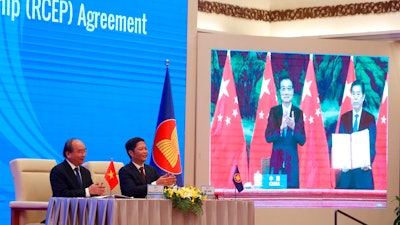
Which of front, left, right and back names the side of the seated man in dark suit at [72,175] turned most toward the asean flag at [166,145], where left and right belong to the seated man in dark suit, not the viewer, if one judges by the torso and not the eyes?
left

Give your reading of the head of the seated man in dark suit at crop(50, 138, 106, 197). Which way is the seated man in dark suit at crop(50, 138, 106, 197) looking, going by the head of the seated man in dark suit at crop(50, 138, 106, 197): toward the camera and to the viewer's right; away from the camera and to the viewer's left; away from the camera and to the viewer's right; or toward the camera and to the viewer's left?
toward the camera and to the viewer's right

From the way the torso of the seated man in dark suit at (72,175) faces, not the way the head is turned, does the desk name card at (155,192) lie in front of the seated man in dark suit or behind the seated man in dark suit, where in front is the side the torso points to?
in front

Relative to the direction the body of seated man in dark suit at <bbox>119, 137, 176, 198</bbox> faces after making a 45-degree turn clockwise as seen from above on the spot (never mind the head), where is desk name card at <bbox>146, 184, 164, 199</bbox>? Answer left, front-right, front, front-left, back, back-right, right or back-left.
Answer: front

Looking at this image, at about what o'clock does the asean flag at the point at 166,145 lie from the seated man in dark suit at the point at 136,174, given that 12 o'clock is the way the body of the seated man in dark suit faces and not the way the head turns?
The asean flag is roughly at 8 o'clock from the seated man in dark suit.

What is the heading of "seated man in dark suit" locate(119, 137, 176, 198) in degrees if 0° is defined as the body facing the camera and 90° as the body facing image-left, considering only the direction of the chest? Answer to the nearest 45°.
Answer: approximately 315°

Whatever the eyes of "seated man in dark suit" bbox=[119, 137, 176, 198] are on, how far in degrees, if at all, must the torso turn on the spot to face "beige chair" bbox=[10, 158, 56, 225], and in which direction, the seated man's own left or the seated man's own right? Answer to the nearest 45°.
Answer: approximately 135° to the seated man's own right

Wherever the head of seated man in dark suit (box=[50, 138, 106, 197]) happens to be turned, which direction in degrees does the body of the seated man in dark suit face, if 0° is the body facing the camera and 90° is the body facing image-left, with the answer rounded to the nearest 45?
approximately 315°

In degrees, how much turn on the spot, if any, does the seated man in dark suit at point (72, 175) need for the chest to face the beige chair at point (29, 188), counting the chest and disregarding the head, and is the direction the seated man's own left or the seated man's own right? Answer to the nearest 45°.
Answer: approximately 135° to the seated man's own right

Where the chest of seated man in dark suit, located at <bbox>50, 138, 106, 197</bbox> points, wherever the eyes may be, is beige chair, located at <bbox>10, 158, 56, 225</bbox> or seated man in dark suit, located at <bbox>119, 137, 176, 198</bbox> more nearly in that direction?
the seated man in dark suit

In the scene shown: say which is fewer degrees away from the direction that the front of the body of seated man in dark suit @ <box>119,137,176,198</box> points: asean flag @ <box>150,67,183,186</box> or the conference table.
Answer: the conference table

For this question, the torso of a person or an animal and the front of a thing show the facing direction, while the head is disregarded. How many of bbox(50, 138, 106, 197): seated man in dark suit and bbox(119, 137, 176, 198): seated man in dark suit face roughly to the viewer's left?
0
